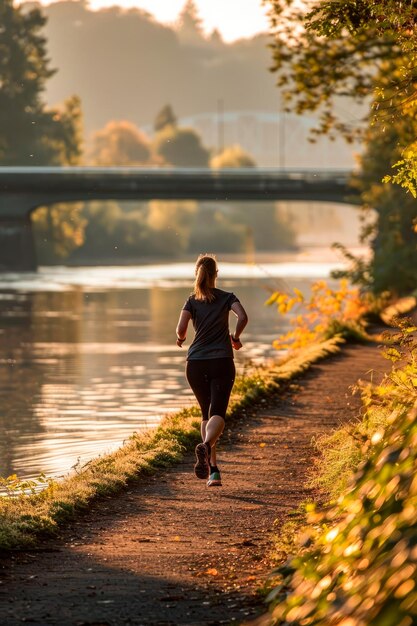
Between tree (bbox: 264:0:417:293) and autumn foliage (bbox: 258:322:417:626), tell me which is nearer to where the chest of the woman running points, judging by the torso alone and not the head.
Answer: the tree

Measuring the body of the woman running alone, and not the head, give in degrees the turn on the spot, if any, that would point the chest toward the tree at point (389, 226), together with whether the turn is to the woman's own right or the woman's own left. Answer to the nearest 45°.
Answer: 0° — they already face it

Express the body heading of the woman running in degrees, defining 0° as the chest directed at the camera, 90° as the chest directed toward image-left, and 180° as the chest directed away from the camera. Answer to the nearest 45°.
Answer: approximately 180°

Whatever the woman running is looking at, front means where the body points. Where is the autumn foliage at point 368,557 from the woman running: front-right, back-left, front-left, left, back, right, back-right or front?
back

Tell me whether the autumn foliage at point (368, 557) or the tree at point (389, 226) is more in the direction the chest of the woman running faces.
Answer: the tree

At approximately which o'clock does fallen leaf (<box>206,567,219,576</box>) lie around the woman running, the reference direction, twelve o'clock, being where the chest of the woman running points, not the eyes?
The fallen leaf is roughly at 6 o'clock from the woman running.

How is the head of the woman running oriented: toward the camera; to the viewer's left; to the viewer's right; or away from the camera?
away from the camera

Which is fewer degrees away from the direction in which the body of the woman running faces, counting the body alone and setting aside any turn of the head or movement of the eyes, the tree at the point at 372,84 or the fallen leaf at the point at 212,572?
the tree
